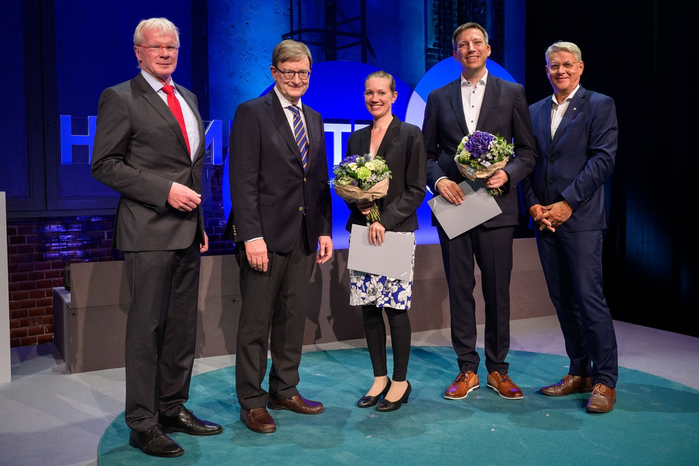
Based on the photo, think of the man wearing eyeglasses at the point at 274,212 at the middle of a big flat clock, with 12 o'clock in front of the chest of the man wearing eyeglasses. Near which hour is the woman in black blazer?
The woman in black blazer is roughly at 10 o'clock from the man wearing eyeglasses.

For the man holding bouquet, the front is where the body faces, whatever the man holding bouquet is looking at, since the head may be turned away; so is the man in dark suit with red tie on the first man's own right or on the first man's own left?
on the first man's own right

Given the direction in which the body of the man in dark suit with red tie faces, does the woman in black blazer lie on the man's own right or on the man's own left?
on the man's own left

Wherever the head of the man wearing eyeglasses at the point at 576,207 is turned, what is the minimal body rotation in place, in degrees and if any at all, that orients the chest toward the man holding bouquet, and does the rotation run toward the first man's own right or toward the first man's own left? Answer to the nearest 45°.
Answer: approximately 45° to the first man's own right
